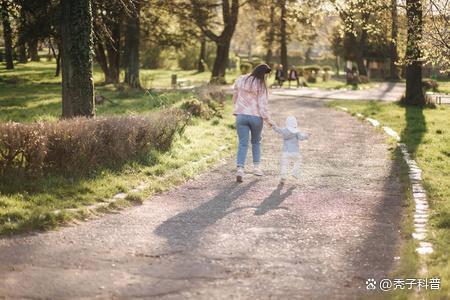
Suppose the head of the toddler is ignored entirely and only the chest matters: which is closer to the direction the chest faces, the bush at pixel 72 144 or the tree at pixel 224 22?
the tree

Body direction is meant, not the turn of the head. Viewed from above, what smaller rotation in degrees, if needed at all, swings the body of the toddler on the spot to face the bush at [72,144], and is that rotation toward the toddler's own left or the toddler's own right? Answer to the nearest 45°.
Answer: approximately 135° to the toddler's own left

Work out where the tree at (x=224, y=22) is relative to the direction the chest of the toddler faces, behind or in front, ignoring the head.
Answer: in front

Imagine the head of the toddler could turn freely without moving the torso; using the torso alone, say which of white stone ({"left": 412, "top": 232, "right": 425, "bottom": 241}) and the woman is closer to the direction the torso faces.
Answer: the woman

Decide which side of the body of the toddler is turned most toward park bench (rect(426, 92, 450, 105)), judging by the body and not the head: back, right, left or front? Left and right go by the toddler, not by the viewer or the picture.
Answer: front

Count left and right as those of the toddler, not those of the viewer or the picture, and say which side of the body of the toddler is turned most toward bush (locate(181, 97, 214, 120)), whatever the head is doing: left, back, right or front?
front

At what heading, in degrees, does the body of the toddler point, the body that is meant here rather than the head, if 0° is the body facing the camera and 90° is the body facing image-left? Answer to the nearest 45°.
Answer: approximately 180°

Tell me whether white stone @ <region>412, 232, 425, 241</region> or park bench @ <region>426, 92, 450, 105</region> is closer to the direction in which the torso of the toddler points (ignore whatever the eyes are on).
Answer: the park bench

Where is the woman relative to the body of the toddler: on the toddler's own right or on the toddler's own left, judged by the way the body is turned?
on the toddler's own left

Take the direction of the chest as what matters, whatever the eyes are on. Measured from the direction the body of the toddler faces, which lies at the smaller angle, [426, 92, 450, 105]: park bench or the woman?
the park bench
